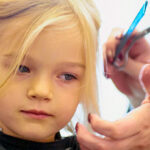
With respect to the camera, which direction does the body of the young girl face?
toward the camera
